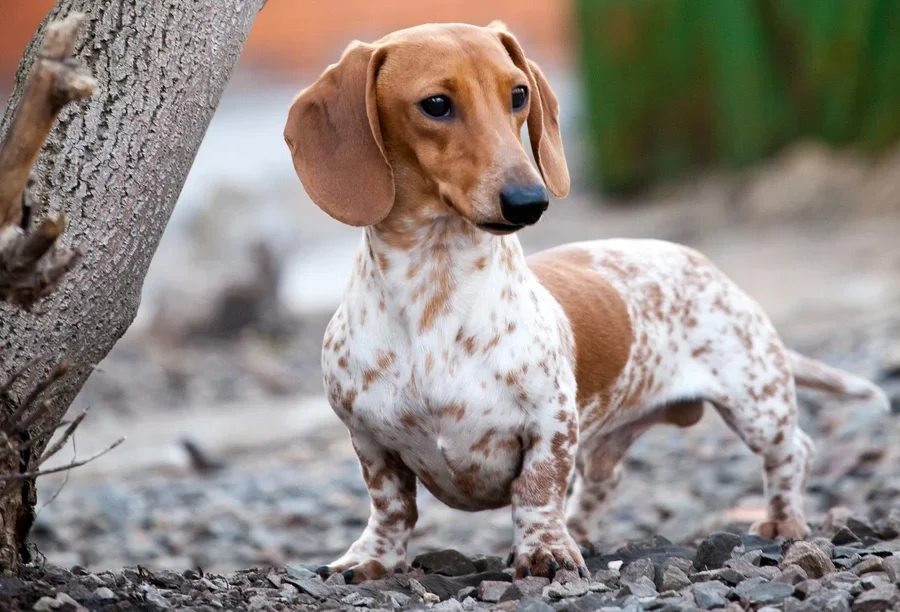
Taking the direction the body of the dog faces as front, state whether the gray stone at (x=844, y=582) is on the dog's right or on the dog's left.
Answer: on the dog's left

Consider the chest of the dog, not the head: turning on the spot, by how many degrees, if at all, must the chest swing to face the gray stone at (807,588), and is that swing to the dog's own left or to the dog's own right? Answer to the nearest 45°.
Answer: approximately 90° to the dog's own left

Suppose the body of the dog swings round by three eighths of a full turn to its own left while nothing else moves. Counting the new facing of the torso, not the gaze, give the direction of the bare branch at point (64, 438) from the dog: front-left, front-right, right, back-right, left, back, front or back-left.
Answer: back-right

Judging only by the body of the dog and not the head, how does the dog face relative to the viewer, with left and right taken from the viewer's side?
facing the viewer and to the left of the viewer

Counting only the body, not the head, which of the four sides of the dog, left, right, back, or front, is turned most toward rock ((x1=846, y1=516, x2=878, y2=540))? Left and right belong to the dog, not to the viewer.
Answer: back

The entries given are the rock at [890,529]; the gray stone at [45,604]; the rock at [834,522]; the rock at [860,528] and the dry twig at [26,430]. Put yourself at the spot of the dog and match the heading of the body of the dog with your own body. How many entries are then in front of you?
2

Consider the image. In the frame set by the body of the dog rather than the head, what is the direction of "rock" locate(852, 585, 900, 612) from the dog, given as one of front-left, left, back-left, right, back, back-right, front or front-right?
left

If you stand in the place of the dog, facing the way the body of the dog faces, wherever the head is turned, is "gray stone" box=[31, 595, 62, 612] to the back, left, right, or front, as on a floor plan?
front

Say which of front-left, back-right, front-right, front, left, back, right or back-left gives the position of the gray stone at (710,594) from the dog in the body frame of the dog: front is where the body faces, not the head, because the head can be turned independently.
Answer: left

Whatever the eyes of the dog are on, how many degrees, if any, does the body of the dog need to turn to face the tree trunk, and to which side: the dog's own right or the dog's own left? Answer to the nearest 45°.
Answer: approximately 45° to the dog's own right

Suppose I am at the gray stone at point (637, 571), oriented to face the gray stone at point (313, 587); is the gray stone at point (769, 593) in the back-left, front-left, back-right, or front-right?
back-left

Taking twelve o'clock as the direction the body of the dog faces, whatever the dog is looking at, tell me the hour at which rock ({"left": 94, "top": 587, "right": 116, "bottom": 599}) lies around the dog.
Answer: The rock is roughly at 12 o'clock from the dog.
